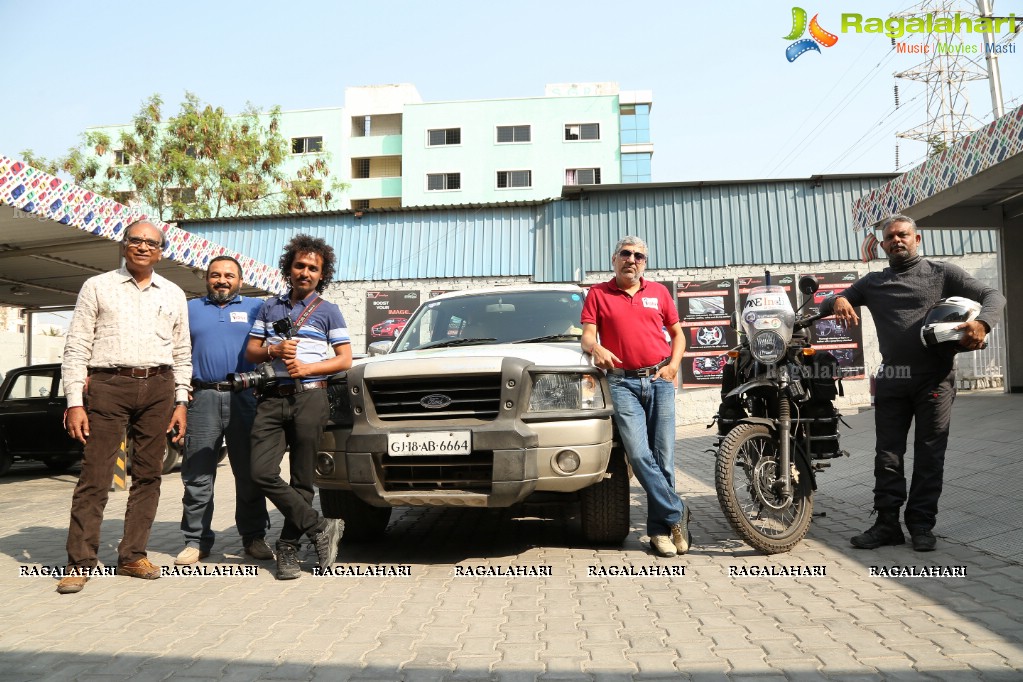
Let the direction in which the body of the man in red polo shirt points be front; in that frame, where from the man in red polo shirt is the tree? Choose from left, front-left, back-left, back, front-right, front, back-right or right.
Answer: back-right

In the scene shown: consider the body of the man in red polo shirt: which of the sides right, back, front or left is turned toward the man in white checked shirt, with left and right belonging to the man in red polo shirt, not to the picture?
right

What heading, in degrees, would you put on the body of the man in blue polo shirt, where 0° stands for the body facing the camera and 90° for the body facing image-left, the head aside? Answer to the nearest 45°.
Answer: approximately 0°

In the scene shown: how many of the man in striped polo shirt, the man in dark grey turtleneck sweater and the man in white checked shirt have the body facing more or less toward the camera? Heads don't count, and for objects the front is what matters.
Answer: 3

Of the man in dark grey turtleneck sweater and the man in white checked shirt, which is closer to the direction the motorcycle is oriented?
the man in white checked shirt

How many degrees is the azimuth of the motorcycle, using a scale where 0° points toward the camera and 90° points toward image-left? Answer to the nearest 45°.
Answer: approximately 45°

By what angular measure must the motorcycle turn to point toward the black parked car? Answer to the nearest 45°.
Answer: approximately 45° to its right

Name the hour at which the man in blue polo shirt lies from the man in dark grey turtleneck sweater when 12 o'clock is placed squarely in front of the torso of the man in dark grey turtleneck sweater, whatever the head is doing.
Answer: The man in blue polo shirt is roughly at 2 o'clock from the man in dark grey turtleneck sweater.

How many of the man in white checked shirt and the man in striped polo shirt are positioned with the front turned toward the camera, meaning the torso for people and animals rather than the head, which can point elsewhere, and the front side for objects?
2

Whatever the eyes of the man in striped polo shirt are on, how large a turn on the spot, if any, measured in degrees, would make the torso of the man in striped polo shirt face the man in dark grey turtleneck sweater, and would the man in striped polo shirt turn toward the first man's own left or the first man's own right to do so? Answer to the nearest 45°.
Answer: approximately 90° to the first man's own left
